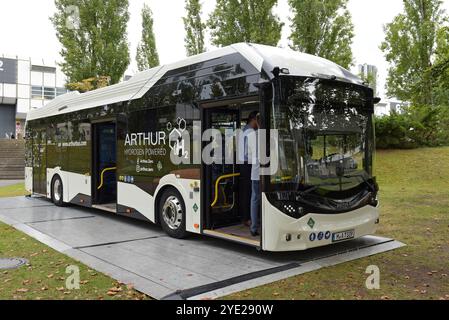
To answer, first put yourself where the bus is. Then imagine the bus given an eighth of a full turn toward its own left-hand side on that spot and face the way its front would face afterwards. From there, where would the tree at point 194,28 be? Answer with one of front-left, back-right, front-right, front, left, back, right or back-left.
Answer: left

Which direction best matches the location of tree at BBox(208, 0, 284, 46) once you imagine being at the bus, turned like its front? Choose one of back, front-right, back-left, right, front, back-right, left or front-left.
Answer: back-left

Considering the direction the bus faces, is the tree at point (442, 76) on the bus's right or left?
on its left

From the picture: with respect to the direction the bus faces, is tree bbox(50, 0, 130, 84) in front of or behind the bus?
behind

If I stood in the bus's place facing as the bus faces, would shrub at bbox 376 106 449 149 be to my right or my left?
on my left

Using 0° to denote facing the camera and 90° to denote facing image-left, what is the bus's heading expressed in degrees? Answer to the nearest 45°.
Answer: approximately 315°

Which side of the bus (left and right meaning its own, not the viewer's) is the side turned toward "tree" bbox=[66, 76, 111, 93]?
back

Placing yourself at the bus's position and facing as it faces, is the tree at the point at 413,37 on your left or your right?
on your left
